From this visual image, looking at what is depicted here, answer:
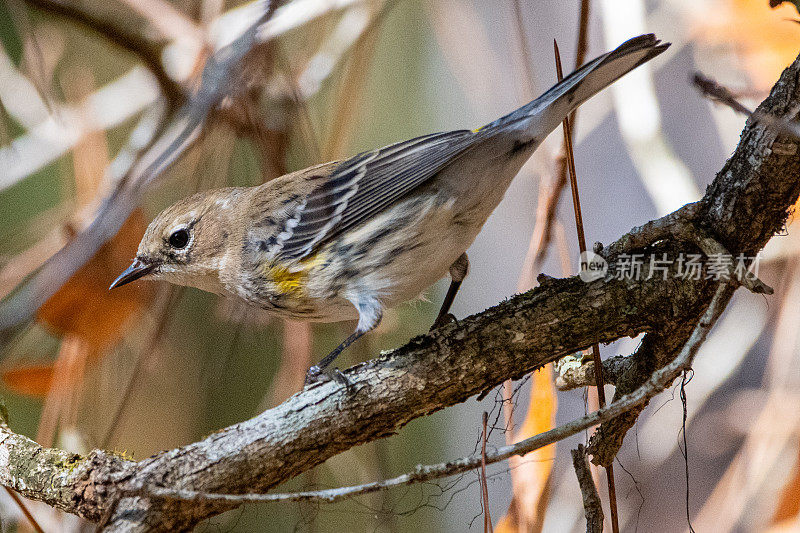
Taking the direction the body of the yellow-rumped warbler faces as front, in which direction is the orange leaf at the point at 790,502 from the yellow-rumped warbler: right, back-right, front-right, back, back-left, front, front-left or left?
back-right

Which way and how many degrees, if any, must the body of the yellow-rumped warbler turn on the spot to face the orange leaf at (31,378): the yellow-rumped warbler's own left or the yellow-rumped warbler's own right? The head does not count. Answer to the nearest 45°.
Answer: approximately 45° to the yellow-rumped warbler's own right

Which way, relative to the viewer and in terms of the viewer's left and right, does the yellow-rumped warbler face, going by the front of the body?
facing to the left of the viewer

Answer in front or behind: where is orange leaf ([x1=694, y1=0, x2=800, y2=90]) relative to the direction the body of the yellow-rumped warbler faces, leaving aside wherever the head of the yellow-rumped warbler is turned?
behind

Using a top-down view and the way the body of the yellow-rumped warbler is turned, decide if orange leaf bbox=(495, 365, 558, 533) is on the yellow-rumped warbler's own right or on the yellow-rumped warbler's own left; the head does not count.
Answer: on the yellow-rumped warbler's own right

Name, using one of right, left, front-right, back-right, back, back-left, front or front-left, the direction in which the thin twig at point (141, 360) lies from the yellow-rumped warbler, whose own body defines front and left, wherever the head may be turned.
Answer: front-right
